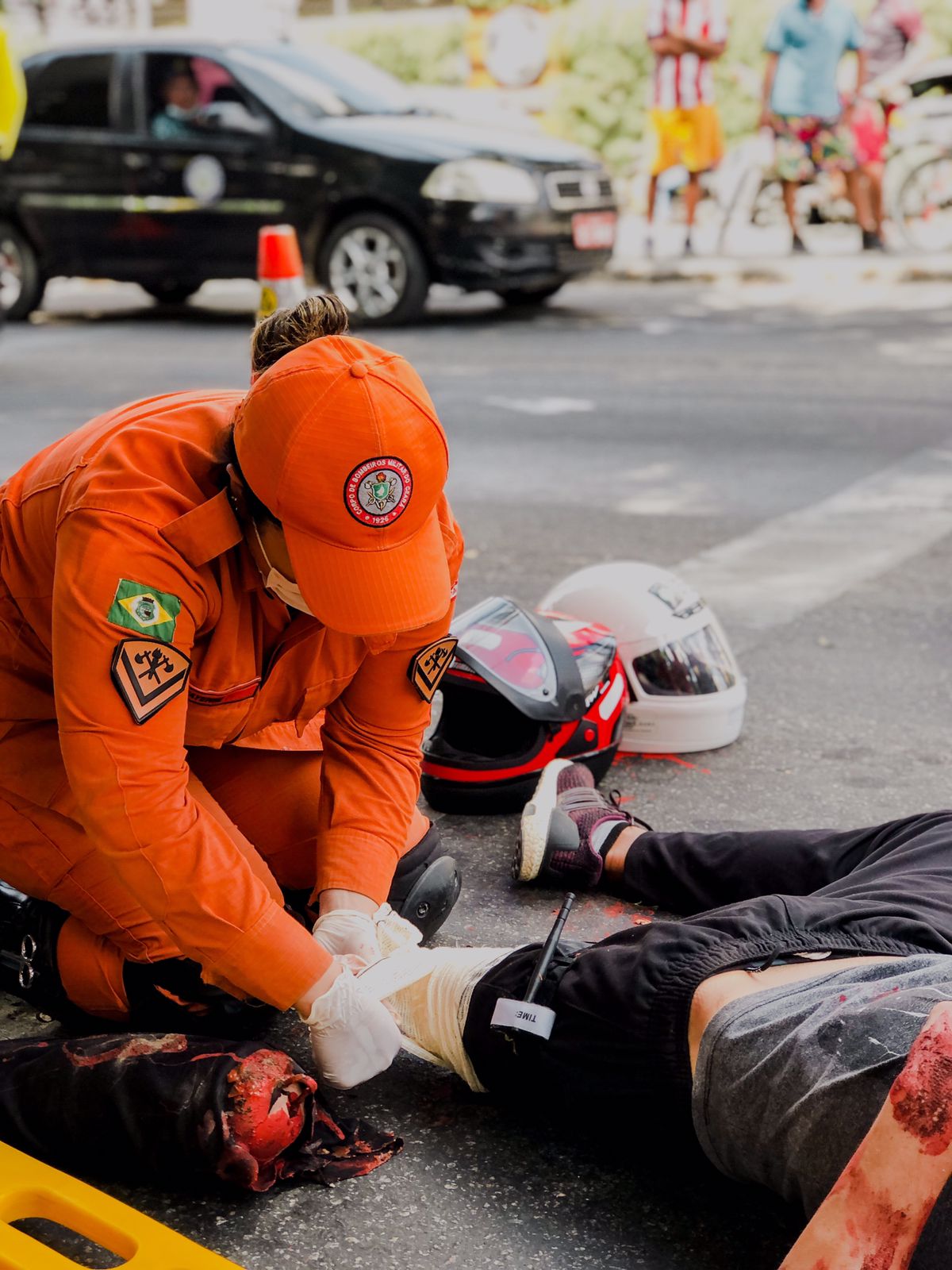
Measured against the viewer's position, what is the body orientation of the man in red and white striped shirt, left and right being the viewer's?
facing the viewer

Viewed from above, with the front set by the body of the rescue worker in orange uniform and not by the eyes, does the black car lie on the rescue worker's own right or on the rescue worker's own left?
on the rescue worker's own left

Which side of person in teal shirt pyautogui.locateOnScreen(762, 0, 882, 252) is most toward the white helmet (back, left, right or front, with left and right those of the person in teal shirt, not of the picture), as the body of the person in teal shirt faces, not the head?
front

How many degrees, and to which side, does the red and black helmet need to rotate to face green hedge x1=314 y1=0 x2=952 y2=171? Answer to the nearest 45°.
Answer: approximately 135° to its right

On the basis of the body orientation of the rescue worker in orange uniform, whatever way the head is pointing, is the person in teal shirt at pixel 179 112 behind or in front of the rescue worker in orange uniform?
behind

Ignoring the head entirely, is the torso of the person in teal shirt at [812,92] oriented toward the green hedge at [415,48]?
no

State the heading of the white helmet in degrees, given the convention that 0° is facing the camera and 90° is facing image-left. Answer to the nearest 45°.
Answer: approximately 315°

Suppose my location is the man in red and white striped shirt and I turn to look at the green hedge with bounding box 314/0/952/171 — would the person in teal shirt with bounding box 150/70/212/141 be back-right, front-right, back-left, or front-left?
back-left

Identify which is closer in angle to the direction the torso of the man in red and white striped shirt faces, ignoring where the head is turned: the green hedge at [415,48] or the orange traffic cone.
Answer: the orange traffic cone

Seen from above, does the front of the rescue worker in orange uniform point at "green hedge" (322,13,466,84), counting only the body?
no

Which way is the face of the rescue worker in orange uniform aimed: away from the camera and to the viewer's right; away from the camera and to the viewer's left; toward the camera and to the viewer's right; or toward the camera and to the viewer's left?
toward the camera and to the viewer's right

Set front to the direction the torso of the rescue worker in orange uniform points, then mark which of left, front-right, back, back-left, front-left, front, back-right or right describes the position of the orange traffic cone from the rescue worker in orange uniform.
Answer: back-left

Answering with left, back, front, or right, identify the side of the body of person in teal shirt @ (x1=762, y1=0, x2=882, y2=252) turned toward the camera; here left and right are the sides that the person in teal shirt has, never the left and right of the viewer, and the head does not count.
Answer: front
